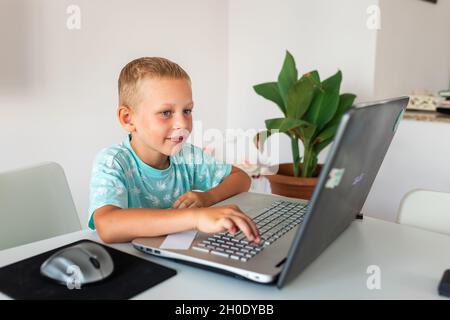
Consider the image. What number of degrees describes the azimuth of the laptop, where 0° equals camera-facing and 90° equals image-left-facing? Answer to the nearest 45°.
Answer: approximately 135°

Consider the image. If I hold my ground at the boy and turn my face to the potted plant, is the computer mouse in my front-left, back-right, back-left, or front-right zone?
back-right

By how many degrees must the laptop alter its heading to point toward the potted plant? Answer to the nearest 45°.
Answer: approximately 45° to its right

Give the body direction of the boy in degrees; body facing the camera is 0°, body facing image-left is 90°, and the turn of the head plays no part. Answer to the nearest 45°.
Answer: approximately 315°

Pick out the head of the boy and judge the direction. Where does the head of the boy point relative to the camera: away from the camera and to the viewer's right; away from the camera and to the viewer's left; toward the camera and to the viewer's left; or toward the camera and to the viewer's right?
toward the camera and to the viewer's right

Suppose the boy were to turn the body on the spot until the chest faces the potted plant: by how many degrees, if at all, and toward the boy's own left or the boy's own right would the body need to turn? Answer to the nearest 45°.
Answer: approximately 90° to the boy's own left

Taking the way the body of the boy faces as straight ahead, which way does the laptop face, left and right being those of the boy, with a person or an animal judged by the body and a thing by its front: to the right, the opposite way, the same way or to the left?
the opposite way
